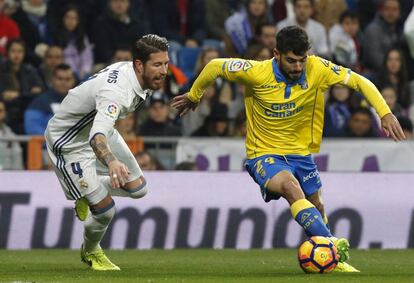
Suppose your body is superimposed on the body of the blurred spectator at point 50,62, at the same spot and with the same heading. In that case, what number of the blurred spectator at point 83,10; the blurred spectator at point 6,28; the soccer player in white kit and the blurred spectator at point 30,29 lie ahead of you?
1

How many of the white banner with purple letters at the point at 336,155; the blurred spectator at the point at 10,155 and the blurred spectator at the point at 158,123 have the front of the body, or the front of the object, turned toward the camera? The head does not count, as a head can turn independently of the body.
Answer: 3

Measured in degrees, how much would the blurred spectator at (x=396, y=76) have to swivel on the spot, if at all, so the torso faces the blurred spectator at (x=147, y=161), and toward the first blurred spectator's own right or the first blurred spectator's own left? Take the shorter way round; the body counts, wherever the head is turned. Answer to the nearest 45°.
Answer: approximately 45° to the first blurred spectator's own right

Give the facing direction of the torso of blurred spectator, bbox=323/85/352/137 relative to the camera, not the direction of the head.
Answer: toward the camera

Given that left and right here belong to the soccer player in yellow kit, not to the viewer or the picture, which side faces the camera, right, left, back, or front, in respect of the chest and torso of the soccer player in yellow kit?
front

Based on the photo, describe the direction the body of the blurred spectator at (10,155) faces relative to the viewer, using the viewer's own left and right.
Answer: facing the viewer

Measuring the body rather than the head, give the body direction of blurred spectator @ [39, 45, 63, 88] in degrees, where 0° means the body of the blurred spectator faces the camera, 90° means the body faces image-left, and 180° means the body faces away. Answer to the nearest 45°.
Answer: approximately 0°

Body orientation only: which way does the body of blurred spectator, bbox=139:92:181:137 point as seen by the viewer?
toward the camera

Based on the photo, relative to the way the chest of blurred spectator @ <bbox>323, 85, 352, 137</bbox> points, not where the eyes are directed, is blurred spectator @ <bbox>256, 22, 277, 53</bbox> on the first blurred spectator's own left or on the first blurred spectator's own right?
on the first blurred spectator's own right

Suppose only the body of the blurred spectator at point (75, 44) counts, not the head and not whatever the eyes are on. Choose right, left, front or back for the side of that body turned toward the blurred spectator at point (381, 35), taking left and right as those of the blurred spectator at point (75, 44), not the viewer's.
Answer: left
